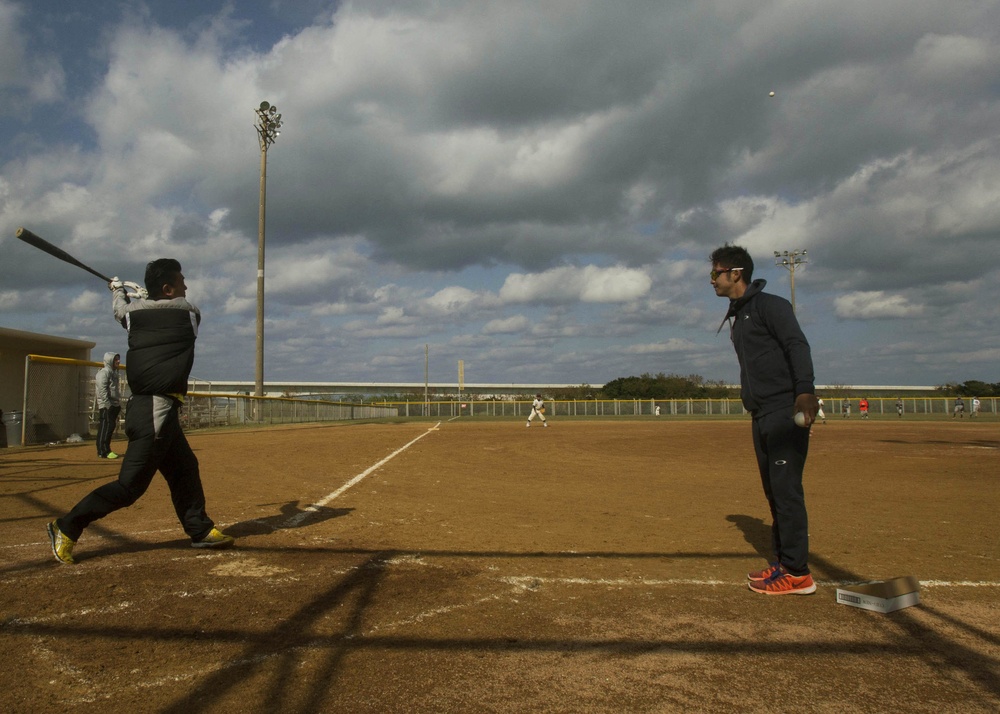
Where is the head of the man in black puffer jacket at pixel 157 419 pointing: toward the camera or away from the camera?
away from the camera

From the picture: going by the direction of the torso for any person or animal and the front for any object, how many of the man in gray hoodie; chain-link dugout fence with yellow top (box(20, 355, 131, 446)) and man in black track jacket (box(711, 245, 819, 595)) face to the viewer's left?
1

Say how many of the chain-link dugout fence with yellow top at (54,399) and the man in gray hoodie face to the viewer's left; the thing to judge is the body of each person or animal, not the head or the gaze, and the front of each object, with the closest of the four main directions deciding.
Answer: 0

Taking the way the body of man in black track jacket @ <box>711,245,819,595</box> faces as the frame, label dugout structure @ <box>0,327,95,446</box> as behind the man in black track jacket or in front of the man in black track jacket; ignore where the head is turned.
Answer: in front

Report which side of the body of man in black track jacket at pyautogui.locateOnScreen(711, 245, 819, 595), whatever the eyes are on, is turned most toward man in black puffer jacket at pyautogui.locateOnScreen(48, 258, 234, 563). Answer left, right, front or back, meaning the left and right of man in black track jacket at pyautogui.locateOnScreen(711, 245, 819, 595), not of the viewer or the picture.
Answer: front

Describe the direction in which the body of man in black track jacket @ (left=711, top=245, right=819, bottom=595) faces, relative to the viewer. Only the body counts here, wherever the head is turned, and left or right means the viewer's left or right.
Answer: facing to the left of the viewer

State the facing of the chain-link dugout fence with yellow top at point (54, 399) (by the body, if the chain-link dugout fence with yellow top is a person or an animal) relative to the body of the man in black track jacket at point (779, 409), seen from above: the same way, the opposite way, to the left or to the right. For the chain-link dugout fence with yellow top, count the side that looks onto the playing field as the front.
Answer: the opposite way

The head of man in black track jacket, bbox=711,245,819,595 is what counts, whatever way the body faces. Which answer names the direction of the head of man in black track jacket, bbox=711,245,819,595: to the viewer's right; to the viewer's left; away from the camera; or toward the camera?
to the viewer's left

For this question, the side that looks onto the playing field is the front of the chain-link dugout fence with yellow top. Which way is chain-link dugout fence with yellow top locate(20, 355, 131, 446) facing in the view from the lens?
facing the viewer and to the right of the viewer
